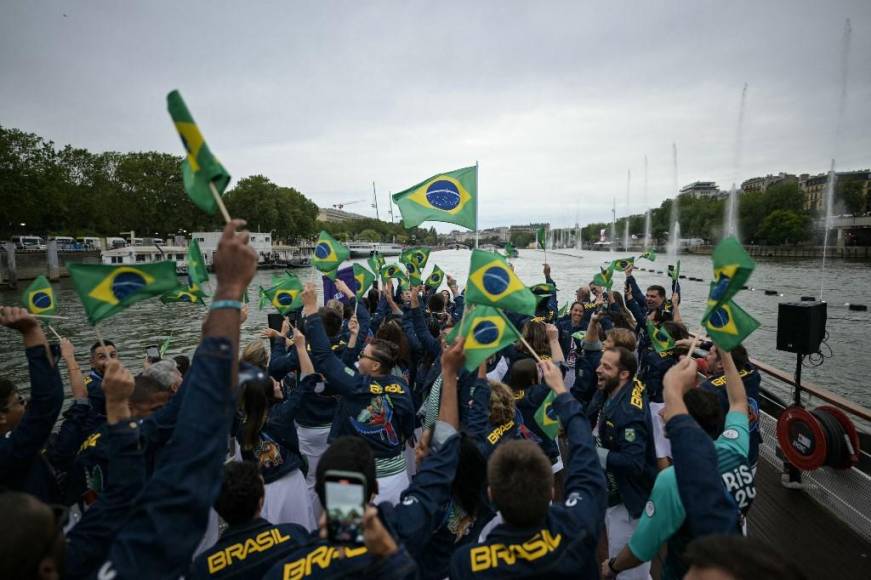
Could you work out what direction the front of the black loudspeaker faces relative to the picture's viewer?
facing the viewer and to the left of the viewer
